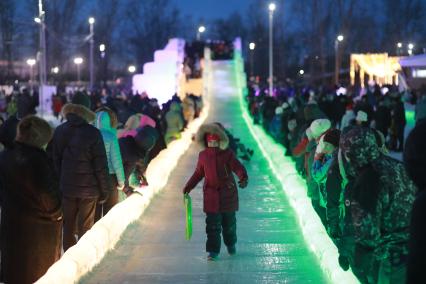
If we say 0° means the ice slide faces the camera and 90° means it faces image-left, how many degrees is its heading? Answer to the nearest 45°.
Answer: approximately 0°

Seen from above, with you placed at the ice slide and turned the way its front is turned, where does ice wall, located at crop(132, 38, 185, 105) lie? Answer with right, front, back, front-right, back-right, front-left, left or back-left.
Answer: back

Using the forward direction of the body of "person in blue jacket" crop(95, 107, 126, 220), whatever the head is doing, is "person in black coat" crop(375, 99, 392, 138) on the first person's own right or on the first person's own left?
on the first person's own left

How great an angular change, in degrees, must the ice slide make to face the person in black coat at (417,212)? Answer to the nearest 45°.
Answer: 0° — it already faces them

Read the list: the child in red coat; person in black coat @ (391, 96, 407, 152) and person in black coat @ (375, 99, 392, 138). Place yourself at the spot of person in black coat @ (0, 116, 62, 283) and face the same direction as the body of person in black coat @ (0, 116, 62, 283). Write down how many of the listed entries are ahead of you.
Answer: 3

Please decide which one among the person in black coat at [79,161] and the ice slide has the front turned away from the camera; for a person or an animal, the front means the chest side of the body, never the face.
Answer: the person in black coat

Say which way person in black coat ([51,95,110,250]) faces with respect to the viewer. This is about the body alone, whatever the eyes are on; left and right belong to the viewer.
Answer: facing away from the viewer

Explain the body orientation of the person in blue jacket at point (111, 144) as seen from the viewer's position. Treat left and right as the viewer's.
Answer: facing to the right of the viewer

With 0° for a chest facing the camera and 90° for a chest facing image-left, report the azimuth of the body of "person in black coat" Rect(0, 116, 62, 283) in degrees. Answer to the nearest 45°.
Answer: approximately 225°

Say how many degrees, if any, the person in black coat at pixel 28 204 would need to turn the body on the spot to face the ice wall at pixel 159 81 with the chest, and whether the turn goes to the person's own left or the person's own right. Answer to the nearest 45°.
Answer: approximately 45° to the person's own left

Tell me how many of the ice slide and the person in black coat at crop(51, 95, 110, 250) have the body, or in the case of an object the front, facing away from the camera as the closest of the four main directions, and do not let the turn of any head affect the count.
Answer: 1

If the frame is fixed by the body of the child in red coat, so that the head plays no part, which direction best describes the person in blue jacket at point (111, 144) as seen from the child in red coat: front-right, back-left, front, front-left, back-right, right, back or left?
back-right
